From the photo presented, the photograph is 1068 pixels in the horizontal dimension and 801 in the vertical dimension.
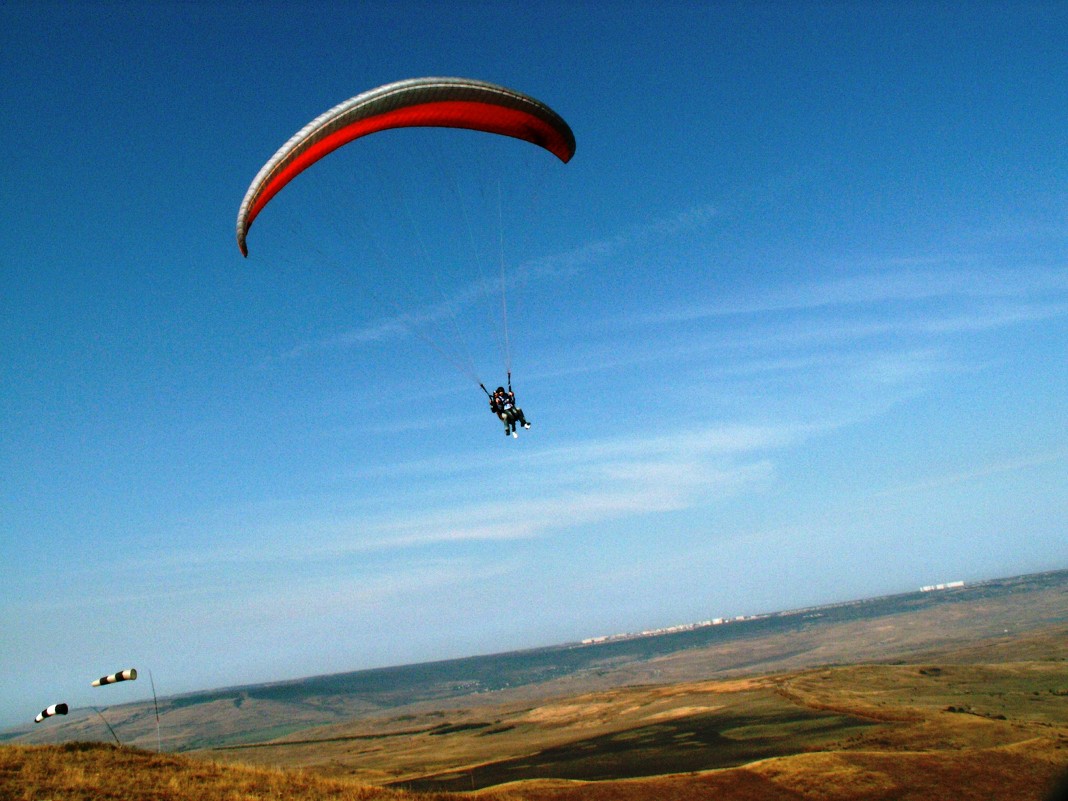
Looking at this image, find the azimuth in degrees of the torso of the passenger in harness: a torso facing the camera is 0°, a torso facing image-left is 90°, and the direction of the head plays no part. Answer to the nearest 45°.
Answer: approximately 315°
